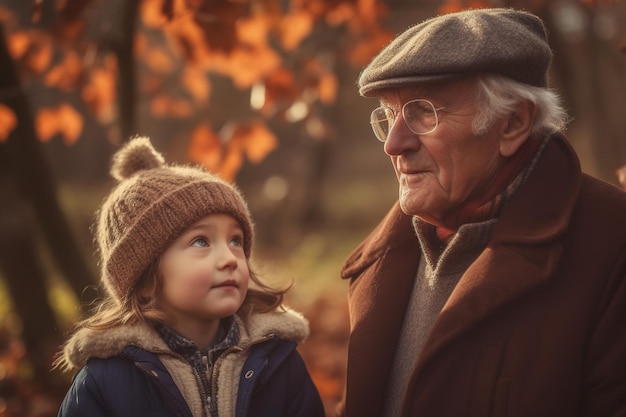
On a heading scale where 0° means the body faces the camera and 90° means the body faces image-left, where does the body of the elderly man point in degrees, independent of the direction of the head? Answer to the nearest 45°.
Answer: approximately 45°

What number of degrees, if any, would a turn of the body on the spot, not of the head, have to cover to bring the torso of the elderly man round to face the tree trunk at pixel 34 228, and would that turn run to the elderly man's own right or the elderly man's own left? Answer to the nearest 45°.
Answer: approximately 90° to the elderly man's own right

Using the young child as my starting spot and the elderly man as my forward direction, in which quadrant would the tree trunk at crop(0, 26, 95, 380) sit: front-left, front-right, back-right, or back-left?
back-left

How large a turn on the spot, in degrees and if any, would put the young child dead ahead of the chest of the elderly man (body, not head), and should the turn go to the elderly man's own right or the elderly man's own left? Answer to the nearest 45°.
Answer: approximately 45° to the elderly man's own right

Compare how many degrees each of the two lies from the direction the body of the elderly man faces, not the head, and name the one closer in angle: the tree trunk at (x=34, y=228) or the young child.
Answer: the young child
